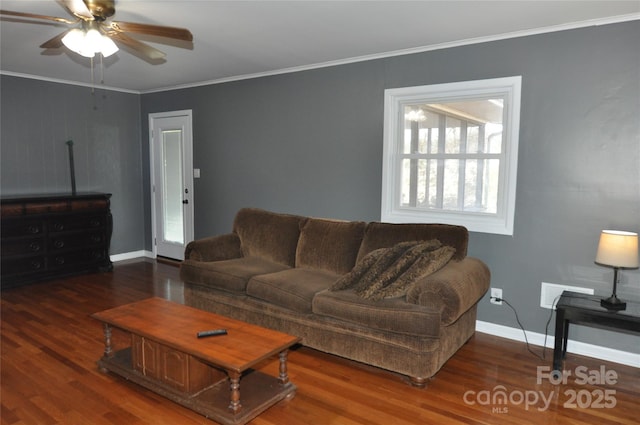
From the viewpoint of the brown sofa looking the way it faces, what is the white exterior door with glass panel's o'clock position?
The white exterior door with glass panel is roughly at 3 o'clock from the brown sofa.

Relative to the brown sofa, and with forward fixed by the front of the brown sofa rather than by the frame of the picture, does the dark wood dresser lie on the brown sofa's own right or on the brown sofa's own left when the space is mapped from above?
on the brown sofa's own right

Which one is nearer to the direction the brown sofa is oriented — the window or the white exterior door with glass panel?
the white exterior door with glass panel

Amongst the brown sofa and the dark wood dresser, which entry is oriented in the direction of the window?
the dark wood dresser

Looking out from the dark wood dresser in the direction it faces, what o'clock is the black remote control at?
The black remote control is roughly at 1 o'clock from the dark wood dresser.

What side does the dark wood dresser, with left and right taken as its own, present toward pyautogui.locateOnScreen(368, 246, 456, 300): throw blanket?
front

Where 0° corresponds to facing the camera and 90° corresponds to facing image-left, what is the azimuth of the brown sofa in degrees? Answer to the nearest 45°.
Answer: approximately 45°

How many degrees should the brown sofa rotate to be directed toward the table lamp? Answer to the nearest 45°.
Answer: approximately 135° to its left

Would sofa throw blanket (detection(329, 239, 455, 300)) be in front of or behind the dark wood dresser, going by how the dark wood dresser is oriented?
in front

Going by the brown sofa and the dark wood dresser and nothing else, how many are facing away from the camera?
0

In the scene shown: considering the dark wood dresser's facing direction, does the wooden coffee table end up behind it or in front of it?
in front

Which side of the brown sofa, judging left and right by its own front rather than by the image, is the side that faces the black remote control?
front

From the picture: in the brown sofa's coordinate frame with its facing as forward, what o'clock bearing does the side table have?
The side table is roughly at 8 o'clock from the brown sofa.

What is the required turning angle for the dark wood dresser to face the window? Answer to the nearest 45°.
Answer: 0° — it already faces it
